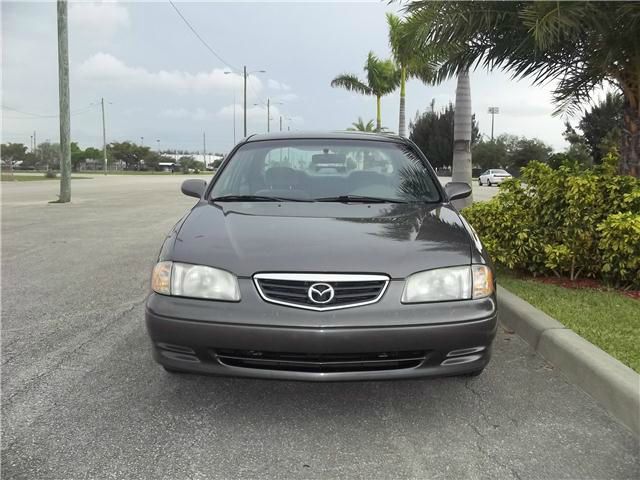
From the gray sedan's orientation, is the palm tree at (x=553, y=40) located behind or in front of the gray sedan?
behind

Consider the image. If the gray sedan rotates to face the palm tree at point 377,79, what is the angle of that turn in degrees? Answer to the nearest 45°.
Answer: approximately 180°

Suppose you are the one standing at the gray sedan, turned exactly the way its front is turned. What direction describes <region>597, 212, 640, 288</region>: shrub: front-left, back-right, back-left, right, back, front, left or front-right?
back-left

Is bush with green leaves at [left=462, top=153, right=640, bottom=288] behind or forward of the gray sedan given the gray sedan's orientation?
behind

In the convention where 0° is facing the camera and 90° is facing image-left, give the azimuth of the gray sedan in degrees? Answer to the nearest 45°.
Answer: approximately 0°

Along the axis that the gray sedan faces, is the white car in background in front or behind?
behind

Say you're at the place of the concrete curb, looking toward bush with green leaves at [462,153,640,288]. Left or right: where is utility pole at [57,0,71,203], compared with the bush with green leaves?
left

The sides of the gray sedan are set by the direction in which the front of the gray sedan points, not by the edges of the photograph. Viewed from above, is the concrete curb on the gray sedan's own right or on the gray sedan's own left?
on the gray sedan's own left

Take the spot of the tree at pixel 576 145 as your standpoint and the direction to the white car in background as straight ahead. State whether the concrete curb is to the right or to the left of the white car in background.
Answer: left
